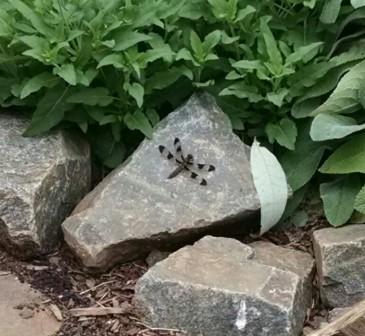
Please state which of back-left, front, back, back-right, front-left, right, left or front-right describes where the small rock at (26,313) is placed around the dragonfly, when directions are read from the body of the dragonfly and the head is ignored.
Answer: back

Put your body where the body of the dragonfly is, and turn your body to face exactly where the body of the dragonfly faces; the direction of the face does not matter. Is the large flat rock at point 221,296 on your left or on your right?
on your right

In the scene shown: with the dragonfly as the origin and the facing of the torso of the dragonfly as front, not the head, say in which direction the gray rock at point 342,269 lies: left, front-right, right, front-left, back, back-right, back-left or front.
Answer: right

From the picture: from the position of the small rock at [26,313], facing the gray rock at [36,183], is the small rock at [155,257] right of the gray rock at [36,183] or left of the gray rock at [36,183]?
right

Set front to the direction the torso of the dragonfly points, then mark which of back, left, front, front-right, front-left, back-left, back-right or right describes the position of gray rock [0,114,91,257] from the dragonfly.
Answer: back-left

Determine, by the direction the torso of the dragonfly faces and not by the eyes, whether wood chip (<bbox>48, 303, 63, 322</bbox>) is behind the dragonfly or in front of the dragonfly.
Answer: behind

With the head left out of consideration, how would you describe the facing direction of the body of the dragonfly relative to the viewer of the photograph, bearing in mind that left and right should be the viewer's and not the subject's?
facing away from the viewer and to the right of the viewer
